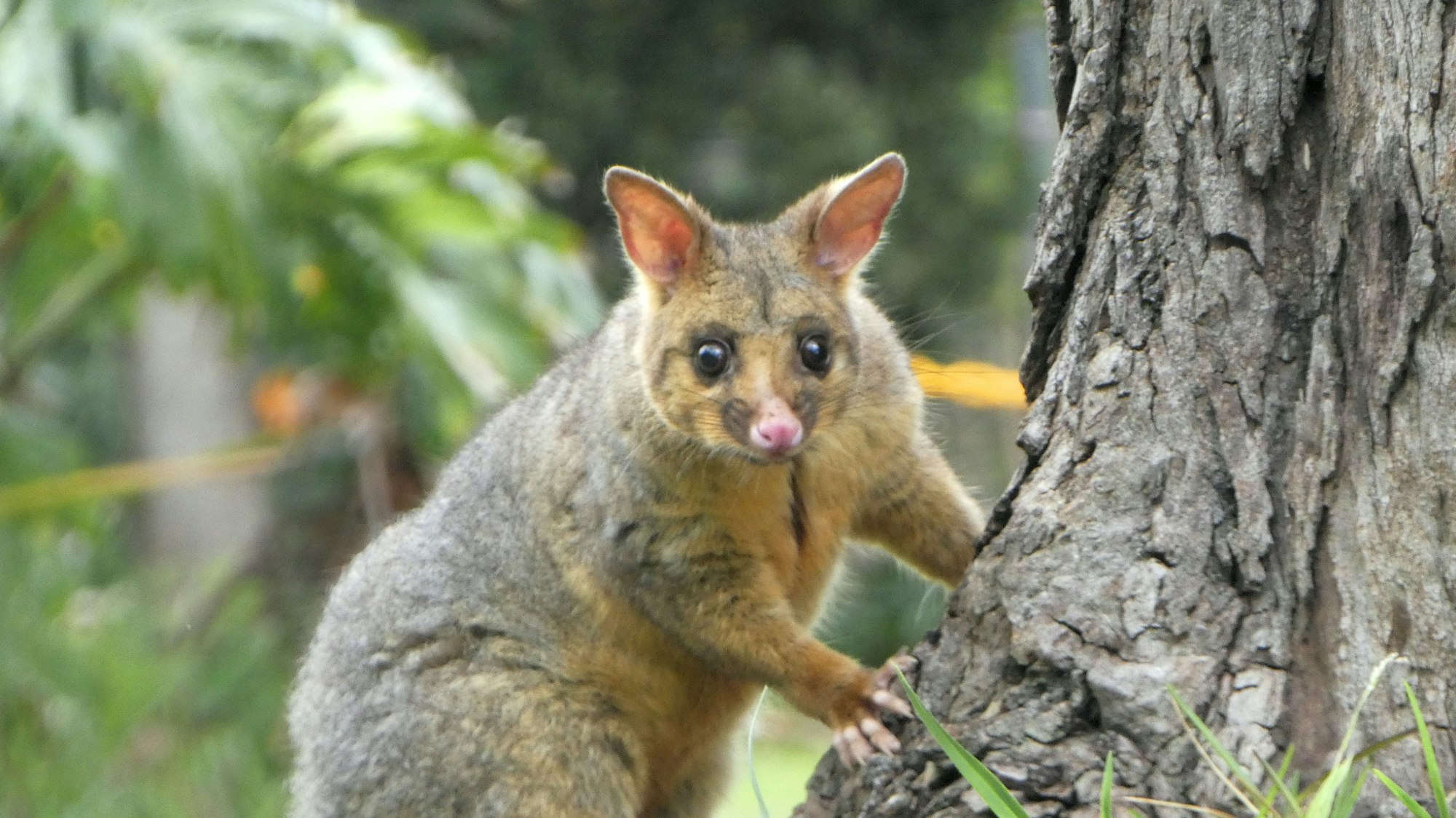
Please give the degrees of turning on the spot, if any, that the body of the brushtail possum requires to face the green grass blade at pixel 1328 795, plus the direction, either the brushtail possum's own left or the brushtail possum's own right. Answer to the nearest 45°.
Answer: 0° — it already faces it

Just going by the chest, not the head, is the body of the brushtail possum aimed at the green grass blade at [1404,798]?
yes

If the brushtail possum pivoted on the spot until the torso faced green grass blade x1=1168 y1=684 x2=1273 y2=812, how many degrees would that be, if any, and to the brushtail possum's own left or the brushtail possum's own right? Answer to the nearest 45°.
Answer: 0° — it already faces it

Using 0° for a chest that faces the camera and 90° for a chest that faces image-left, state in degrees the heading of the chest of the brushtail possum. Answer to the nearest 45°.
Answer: approximately 315°

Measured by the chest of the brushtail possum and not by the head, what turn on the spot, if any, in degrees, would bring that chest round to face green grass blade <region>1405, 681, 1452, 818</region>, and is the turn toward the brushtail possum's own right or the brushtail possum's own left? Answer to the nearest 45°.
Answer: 0° — it already faces it
